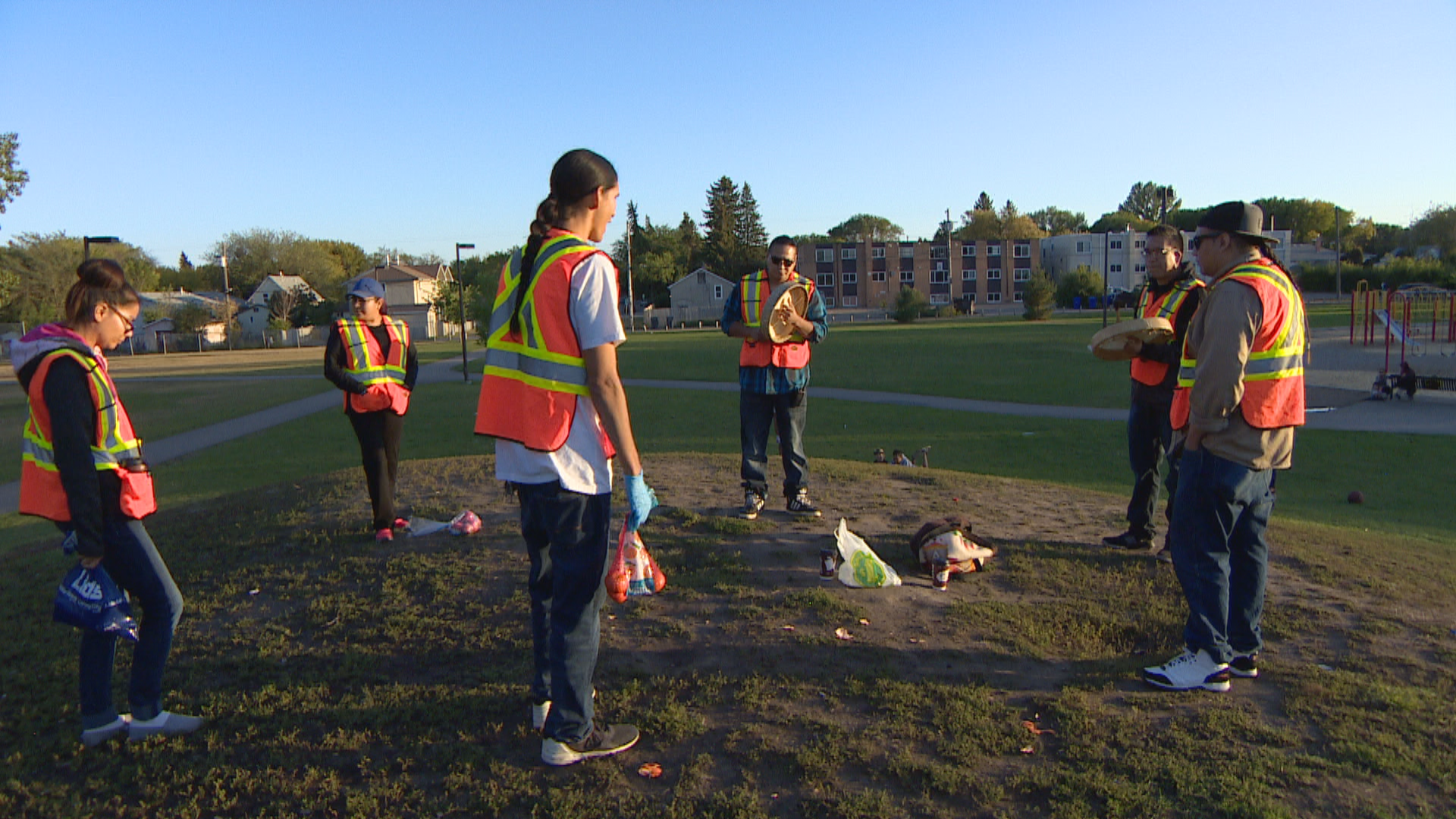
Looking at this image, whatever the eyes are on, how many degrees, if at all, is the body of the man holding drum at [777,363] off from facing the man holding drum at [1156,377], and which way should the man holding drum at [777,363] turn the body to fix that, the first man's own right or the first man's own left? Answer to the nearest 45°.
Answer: approximately 90° to the first man's own left

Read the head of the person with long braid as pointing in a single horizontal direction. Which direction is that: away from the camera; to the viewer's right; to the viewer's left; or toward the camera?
to the viewer's right

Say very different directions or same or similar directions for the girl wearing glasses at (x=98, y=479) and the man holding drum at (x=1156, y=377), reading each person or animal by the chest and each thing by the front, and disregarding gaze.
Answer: very different directions

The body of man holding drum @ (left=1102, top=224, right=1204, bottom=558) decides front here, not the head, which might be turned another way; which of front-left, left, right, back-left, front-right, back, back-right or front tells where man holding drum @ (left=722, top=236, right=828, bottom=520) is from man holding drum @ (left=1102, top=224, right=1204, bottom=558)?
front-right

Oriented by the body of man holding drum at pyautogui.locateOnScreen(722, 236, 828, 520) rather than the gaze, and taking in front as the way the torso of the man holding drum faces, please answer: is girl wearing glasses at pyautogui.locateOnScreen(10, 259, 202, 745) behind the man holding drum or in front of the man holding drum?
in front

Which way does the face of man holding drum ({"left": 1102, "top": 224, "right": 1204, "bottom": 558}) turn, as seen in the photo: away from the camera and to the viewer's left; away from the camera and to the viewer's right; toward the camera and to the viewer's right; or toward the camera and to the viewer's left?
toward the camera and to the viewer's left

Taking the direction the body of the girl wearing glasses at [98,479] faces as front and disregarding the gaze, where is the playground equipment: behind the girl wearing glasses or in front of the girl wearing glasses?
in front

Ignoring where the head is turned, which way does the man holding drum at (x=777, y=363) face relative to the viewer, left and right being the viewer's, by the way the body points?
facing the viewer

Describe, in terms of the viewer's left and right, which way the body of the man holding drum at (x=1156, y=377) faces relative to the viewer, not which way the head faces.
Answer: facing the viewer and to the left of the viewer

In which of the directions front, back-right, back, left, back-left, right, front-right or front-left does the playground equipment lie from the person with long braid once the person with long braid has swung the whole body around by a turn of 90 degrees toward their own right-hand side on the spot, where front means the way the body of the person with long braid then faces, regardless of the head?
left

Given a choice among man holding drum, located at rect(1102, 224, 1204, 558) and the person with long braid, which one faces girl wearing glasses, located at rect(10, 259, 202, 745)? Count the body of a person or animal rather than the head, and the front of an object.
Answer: the man holding drum

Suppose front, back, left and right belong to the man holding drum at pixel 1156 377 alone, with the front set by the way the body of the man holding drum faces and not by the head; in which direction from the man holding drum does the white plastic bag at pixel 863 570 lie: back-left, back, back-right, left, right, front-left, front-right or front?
front

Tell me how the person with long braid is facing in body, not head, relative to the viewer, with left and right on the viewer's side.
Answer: facing away from the viewer and to the right of the viewer

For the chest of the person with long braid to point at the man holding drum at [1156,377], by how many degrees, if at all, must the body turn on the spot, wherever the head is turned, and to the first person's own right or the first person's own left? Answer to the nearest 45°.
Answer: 0° — they already face them

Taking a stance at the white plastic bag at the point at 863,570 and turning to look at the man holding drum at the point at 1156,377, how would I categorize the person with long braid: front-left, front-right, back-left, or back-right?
back-right

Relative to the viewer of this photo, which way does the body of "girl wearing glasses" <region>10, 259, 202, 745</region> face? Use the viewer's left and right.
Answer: facing to the right of the viewer
